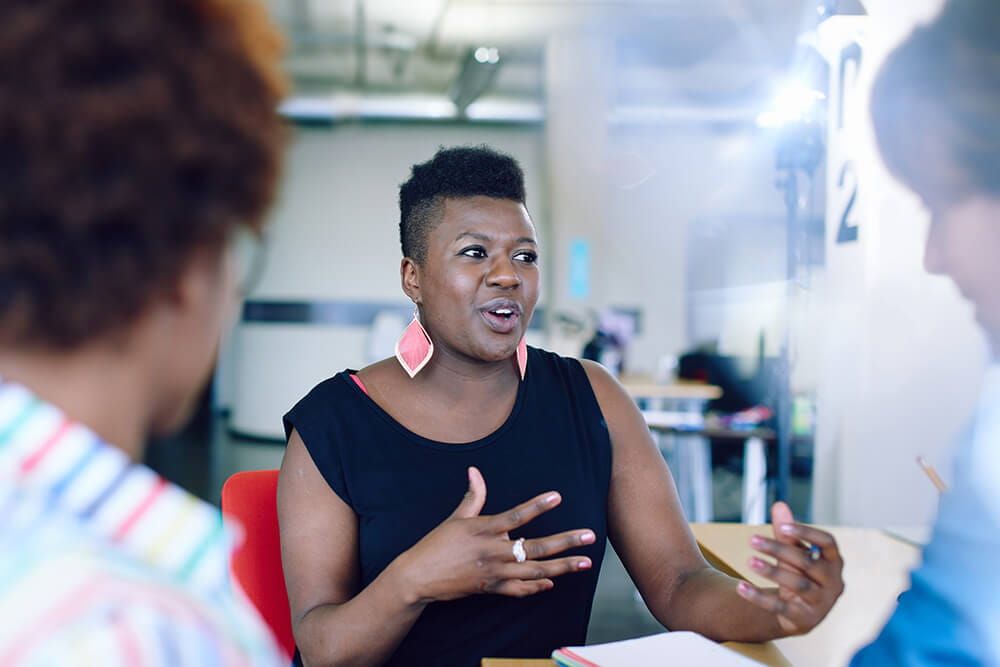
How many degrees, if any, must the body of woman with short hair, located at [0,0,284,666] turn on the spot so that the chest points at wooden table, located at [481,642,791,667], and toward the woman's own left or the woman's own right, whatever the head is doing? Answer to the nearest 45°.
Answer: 0° — they already face it

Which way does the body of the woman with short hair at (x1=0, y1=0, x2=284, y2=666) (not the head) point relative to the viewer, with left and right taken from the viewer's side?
facing away from the viewer and to the right of the viewer

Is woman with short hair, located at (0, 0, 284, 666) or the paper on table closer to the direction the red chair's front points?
the paper on table

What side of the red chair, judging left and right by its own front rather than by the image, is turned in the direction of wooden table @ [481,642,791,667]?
front

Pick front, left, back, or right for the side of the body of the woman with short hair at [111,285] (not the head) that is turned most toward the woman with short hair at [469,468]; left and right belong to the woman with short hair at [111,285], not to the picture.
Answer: front

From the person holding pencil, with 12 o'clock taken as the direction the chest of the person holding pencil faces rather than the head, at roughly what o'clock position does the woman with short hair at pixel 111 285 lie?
The woman with short hair is roughly at 10 o'clock from the person holding pencil.

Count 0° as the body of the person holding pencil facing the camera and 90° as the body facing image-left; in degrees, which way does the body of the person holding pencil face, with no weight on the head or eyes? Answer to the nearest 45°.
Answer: approximately 90°

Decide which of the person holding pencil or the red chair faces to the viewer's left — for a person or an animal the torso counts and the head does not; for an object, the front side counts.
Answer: the person holding pencil

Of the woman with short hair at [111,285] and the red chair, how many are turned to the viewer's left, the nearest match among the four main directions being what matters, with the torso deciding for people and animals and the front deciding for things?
0

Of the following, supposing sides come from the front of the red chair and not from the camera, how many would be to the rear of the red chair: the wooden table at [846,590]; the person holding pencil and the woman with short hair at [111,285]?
0

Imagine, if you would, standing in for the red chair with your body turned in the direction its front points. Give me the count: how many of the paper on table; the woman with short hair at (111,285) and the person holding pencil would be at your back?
0

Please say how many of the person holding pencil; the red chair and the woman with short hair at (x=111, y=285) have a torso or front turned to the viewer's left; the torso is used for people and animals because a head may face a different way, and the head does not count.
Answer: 1

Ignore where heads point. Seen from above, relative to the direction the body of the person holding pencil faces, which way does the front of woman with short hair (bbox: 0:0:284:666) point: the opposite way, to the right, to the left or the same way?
to the right

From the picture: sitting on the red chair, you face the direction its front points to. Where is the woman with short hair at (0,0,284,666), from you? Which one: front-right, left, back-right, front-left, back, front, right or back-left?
front-right

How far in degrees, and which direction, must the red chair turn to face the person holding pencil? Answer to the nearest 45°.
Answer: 0° — it already faces them

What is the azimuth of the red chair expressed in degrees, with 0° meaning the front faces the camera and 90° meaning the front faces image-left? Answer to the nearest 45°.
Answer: approximately 315°

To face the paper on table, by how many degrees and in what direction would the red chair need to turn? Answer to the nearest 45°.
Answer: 0° — it already faces it

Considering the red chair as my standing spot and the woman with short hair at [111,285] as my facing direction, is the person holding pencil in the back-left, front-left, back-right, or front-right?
front-left
